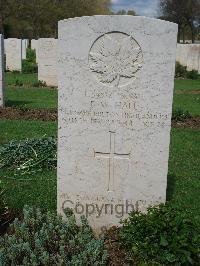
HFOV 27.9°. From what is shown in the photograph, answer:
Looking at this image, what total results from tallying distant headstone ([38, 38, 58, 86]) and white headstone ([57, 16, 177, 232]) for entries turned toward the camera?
2

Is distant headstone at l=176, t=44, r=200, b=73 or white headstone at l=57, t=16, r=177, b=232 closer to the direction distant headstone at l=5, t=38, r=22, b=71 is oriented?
the white headstone

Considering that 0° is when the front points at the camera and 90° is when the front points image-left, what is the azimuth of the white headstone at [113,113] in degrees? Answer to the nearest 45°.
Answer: approximately 0°

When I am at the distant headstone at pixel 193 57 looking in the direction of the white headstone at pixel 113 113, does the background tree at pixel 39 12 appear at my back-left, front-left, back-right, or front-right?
back-right

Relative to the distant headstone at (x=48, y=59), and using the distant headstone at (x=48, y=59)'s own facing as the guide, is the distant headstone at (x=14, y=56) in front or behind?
behind

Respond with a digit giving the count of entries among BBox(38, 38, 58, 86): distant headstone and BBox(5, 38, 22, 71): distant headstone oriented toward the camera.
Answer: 2

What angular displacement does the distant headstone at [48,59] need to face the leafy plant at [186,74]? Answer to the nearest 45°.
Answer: approximately 135° to its left
